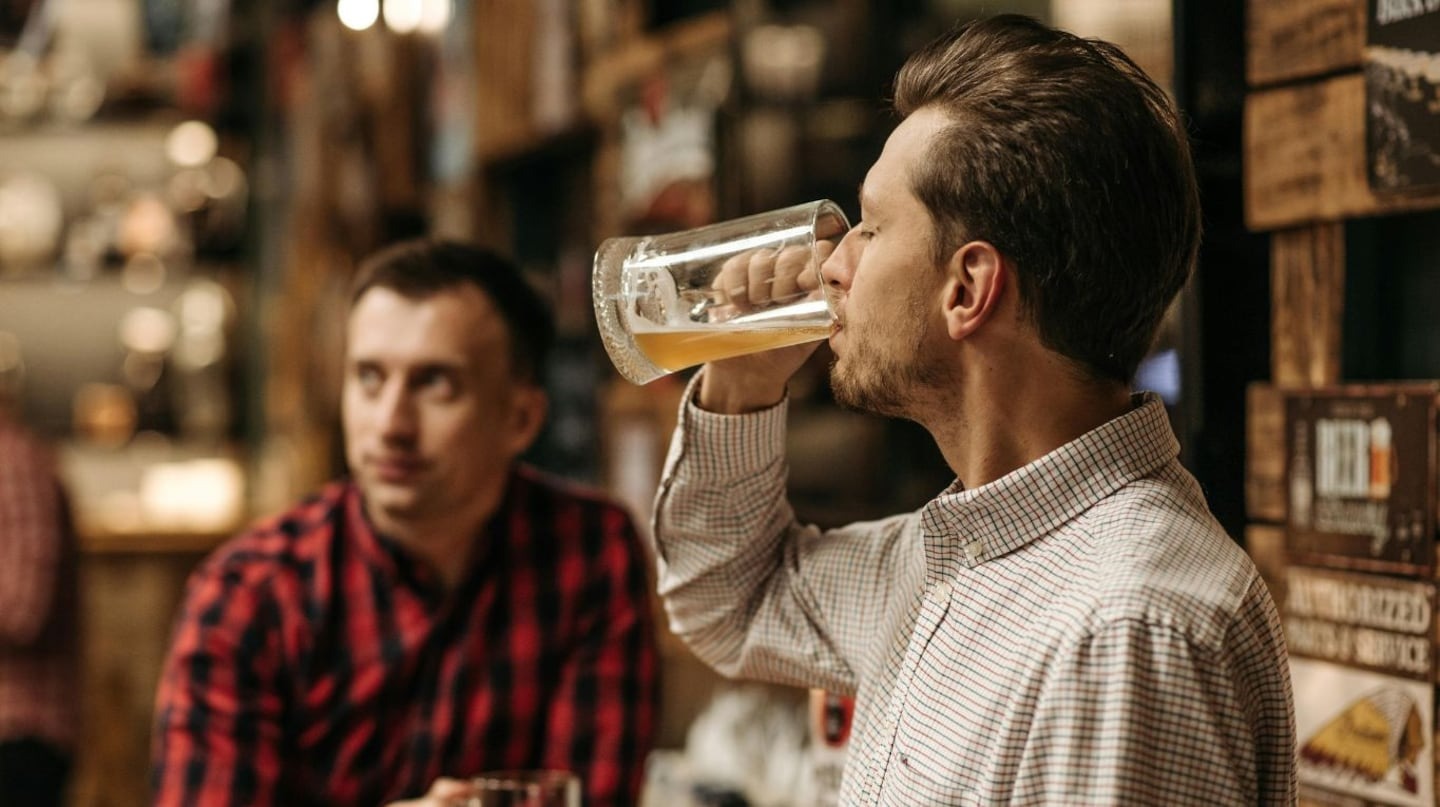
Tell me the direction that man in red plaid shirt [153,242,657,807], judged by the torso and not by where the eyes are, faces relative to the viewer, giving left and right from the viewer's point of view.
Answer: facing the viewer

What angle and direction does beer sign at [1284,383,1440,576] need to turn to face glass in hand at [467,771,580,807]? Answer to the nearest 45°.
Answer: approximately 45° to its right

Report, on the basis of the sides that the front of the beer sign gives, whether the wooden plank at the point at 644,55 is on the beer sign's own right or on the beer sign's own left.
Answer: on the beer sign's own right

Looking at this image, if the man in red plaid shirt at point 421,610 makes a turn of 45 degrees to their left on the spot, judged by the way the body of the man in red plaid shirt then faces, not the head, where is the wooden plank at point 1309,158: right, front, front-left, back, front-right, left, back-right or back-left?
front

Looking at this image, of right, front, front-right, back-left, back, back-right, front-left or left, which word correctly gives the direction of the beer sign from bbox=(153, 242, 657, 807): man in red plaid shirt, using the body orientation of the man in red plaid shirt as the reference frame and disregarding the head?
front-left

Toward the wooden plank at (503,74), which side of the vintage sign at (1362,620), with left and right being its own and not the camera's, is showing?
right

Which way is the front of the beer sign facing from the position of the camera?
facing the viewer and to the left of the viewer

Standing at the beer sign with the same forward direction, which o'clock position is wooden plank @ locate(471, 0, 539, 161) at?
The wooden plank is roughly at 3 o'clock from the beer sign.

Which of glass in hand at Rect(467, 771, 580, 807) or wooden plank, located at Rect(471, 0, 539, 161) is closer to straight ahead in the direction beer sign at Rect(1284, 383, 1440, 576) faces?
the glass in hand

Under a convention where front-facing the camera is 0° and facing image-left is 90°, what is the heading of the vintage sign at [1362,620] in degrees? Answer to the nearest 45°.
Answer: approximately 45°

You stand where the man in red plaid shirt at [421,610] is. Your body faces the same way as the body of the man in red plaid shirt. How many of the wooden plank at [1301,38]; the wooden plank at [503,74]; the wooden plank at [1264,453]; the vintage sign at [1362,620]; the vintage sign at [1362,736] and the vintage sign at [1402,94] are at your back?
1

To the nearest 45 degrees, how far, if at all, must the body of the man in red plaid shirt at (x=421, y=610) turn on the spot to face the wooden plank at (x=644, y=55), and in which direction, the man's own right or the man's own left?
approximately 180°
